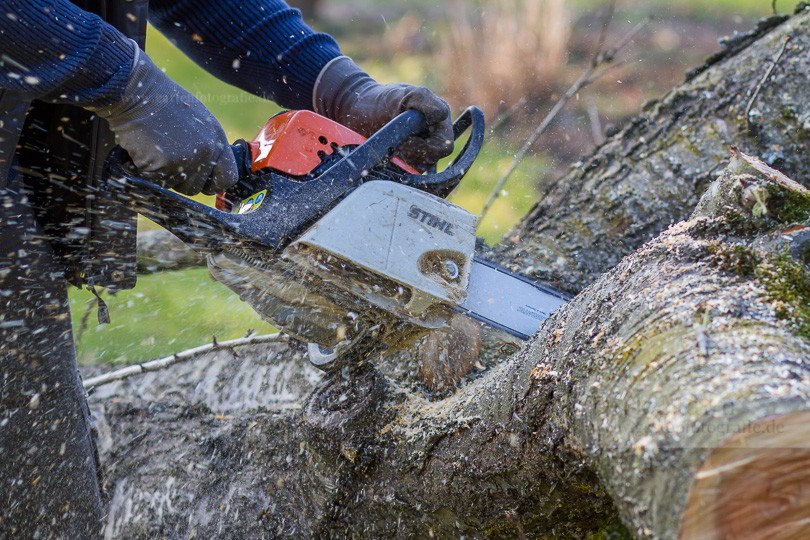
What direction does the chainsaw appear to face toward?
to the viewer's right

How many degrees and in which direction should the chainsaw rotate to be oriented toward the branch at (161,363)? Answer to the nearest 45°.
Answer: approximately 135° to its left

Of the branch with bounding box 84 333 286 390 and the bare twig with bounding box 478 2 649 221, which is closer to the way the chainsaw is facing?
the bare twig

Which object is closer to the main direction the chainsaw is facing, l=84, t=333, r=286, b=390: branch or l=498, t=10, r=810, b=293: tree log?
the tree log
